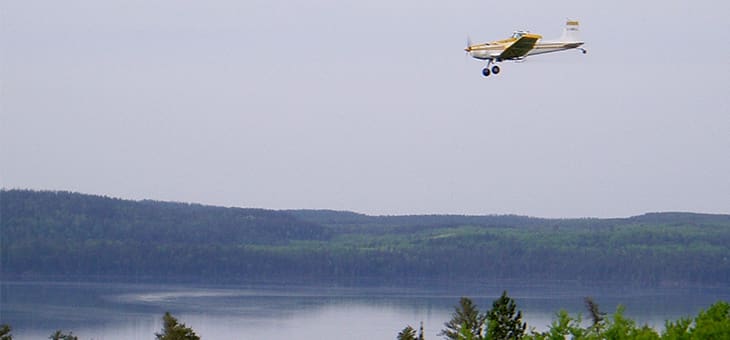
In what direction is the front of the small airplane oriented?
to the viewer's left
